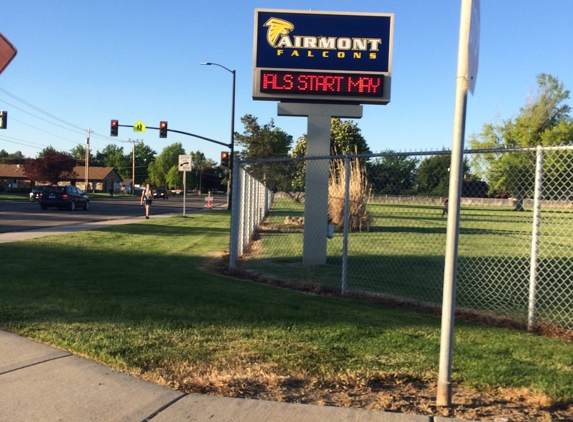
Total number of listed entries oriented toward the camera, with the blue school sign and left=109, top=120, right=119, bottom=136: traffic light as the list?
2

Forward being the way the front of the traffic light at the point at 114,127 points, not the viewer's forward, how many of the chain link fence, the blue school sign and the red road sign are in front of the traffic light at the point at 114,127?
3

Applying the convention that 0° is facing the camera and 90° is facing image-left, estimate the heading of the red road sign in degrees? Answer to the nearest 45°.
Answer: approximately 0°

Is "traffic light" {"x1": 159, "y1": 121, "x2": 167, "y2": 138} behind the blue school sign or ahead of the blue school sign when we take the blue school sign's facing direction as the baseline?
behind

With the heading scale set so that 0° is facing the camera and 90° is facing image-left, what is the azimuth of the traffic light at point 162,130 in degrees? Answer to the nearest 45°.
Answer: approximately 0°

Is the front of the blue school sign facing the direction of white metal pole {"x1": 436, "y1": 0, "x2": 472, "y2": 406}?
yes

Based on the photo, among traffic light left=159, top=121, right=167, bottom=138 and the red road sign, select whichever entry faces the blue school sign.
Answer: the traffic light

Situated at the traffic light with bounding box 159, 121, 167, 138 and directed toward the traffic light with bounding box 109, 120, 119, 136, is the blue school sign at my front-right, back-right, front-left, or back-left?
back-left

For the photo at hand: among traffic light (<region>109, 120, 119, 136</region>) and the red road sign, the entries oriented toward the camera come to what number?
2

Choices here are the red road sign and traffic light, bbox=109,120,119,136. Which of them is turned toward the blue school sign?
the traffic light
